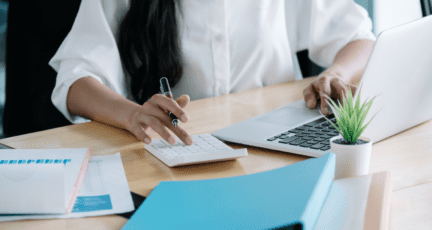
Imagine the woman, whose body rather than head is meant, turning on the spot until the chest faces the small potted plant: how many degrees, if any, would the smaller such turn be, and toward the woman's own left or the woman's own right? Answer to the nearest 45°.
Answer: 0° — they already face it

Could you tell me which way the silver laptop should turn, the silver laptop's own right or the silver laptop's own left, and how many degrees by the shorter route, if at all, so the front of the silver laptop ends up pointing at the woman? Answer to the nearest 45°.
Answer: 0° — it already faces them

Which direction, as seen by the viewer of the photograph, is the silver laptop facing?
facing away from the viewer and to the left of the viewer

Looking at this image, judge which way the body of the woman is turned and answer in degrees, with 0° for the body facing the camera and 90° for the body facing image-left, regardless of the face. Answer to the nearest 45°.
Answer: approximately 0°

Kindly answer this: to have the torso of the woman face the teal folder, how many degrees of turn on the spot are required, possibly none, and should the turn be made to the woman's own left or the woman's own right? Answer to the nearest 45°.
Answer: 0° — they already face it

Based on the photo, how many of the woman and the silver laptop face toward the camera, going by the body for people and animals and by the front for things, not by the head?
1

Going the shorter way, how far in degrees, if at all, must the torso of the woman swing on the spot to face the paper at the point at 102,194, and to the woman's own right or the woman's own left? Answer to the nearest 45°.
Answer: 0° — they already face it

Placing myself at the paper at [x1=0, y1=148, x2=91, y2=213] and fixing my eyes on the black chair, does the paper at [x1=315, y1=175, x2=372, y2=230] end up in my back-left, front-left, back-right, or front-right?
back-right

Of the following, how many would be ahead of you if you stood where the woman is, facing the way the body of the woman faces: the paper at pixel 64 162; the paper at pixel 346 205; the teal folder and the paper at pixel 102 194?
4

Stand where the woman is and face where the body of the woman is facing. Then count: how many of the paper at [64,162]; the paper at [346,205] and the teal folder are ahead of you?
3
